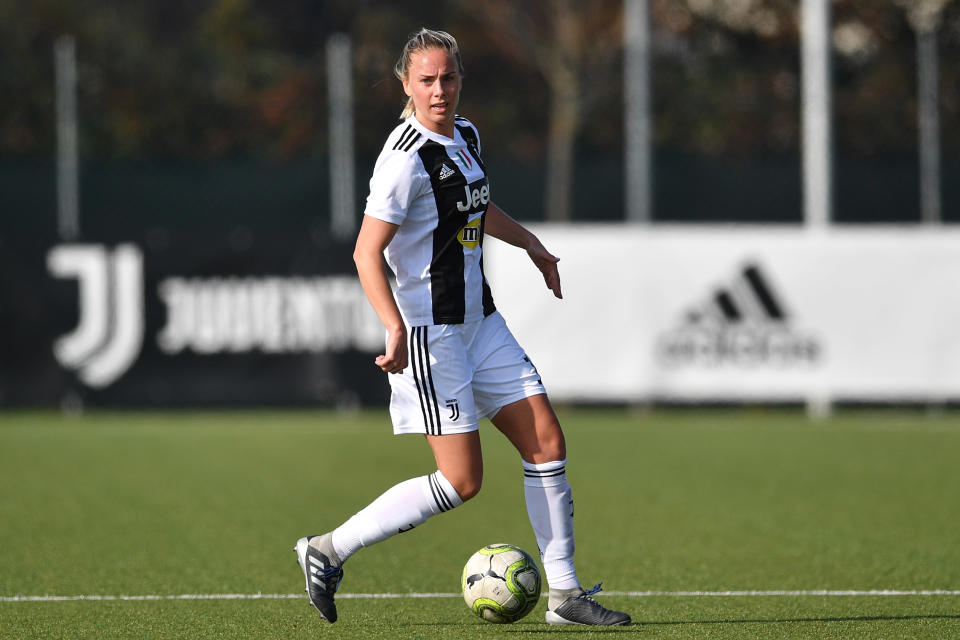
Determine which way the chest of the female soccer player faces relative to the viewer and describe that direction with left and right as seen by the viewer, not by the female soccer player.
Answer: facing the viewer and to the right of the viewer

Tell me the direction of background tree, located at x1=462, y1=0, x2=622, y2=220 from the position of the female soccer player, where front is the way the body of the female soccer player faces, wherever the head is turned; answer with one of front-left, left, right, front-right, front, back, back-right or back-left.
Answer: back-left

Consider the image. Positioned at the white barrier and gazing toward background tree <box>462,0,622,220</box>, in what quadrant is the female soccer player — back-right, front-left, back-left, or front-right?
back-left
